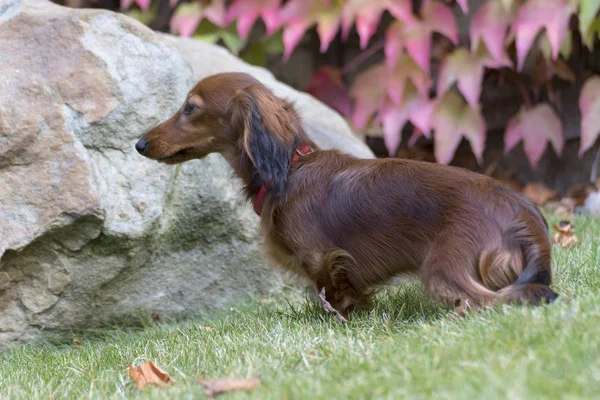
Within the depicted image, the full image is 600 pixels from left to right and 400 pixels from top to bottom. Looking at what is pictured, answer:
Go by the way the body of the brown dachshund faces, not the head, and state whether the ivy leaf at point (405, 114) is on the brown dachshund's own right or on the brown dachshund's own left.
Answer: on the brown dachshund's own right

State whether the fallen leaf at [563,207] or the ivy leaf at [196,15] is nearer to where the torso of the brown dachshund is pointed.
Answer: the ivy leaf

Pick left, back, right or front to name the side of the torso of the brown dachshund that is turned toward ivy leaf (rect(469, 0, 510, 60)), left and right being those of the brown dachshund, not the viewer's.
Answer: right

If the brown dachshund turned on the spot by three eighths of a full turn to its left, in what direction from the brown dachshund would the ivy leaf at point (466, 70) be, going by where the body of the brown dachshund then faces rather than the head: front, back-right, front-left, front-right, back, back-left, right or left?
back-left

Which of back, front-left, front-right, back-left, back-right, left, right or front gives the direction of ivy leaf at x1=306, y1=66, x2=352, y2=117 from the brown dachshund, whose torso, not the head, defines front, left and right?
right

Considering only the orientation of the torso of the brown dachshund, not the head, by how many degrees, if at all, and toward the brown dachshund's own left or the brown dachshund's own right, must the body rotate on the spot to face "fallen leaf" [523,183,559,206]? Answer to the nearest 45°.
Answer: approximately 135° to the brown dachshund's own right

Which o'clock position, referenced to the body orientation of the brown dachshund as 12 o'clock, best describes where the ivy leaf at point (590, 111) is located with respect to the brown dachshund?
The ivy leaf is roughly at 4 o'clock from the brown dachshund.

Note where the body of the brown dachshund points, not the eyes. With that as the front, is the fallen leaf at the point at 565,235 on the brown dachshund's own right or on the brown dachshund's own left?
on the brown dachshund's own right

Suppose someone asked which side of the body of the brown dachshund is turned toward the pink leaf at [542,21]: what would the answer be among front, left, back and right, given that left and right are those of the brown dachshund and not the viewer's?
right

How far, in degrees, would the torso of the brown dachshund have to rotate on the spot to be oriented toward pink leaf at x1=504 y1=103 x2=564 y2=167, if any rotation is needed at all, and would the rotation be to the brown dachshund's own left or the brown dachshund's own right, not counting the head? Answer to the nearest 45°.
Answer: approximately 90° to the brown dachshund's own right

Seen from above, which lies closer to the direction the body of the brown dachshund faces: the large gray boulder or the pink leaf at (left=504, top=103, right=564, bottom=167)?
the large gray boulder

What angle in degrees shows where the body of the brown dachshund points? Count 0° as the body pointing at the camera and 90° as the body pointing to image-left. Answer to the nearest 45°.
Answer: approximately 90°

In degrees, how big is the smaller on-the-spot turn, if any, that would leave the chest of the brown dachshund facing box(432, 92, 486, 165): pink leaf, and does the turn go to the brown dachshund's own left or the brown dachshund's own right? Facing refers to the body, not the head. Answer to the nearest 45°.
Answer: approximately 90° to the brown dachshund's own right

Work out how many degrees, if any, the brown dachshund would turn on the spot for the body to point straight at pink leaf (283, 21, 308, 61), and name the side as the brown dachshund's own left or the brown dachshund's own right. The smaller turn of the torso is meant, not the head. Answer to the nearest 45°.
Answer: approximately 90° to the brown dachshund's own right

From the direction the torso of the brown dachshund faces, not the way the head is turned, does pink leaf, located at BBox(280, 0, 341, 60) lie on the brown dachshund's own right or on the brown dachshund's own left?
on the brown dachshund's own right

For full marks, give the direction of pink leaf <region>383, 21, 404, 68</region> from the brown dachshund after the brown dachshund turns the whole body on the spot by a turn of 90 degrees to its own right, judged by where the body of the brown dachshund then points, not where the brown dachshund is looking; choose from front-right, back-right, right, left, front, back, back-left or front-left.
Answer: front

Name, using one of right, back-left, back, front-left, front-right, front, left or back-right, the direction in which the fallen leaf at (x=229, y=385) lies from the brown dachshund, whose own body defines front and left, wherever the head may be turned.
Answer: left

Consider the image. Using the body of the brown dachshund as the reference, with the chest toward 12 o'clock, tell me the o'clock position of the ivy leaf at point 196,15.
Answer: The ivy leaf is roughly at 2 o'clock from the brown dachshund.

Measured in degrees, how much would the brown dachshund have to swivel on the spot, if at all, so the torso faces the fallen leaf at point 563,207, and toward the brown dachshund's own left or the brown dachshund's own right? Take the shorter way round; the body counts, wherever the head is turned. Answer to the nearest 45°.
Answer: approximately 135° to the brown dachshund's own right
